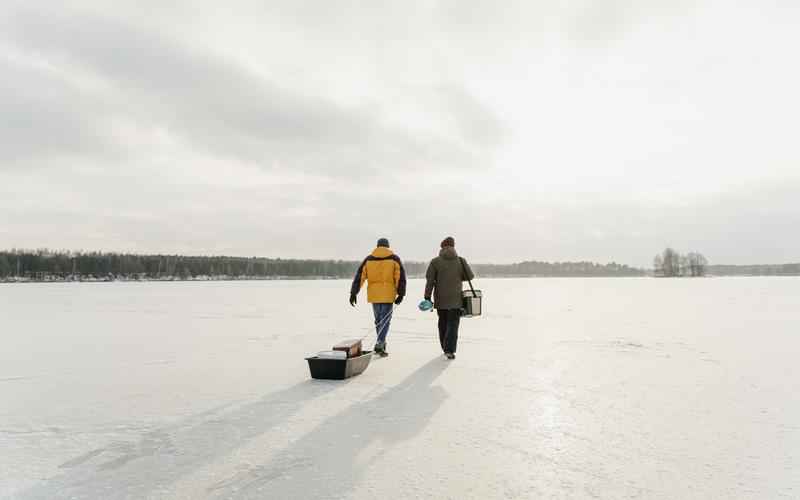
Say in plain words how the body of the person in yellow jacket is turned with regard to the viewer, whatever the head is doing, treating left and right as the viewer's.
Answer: facing away from the viewer

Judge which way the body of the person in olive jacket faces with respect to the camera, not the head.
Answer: away from the camera

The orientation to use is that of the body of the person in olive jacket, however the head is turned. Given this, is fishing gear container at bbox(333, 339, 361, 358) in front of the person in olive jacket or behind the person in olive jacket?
behind

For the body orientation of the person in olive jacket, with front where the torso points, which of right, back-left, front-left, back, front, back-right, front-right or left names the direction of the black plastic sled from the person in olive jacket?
back-left

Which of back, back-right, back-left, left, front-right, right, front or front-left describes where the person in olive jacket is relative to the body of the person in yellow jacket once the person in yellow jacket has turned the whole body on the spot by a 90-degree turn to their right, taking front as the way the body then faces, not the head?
front

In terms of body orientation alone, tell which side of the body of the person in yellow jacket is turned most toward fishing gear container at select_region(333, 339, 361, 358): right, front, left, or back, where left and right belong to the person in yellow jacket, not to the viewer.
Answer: back
